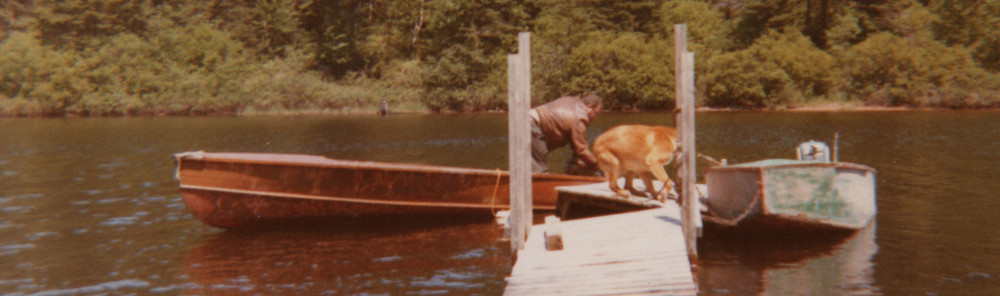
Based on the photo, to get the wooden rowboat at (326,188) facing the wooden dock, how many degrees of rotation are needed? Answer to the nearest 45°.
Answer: approximately 135° to its left

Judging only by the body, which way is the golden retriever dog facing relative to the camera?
to the viewer's right

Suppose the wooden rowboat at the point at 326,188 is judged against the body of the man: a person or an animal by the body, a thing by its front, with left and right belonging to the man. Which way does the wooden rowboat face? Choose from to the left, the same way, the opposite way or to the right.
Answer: the opposite way

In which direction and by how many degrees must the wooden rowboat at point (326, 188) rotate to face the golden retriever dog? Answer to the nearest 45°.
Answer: approximately 135° to its left

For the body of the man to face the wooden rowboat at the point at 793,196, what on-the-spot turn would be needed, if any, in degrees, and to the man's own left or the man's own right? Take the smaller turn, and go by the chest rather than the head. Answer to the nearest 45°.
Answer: approximately 45° to the man's own right

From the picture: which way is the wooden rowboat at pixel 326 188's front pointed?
to the viewer's left

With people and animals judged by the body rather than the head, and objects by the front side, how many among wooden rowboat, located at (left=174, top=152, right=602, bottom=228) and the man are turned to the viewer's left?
1

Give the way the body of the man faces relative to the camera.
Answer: to the viewer's right

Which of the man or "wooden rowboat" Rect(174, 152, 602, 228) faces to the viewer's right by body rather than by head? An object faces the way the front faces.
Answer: the man
